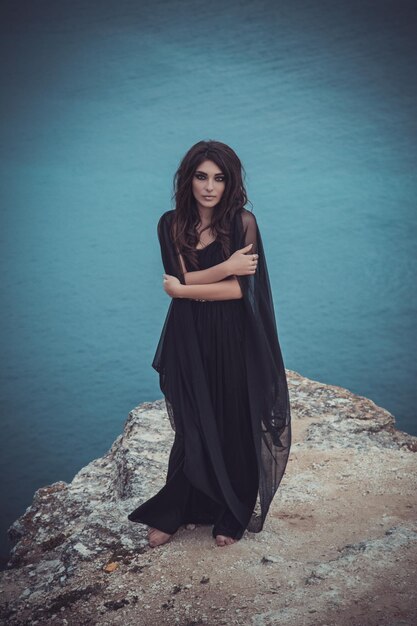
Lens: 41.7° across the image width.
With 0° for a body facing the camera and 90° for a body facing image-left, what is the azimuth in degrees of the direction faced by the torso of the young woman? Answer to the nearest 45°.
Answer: approximately 0°

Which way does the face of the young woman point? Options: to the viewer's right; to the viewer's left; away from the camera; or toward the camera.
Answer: toward the camera
